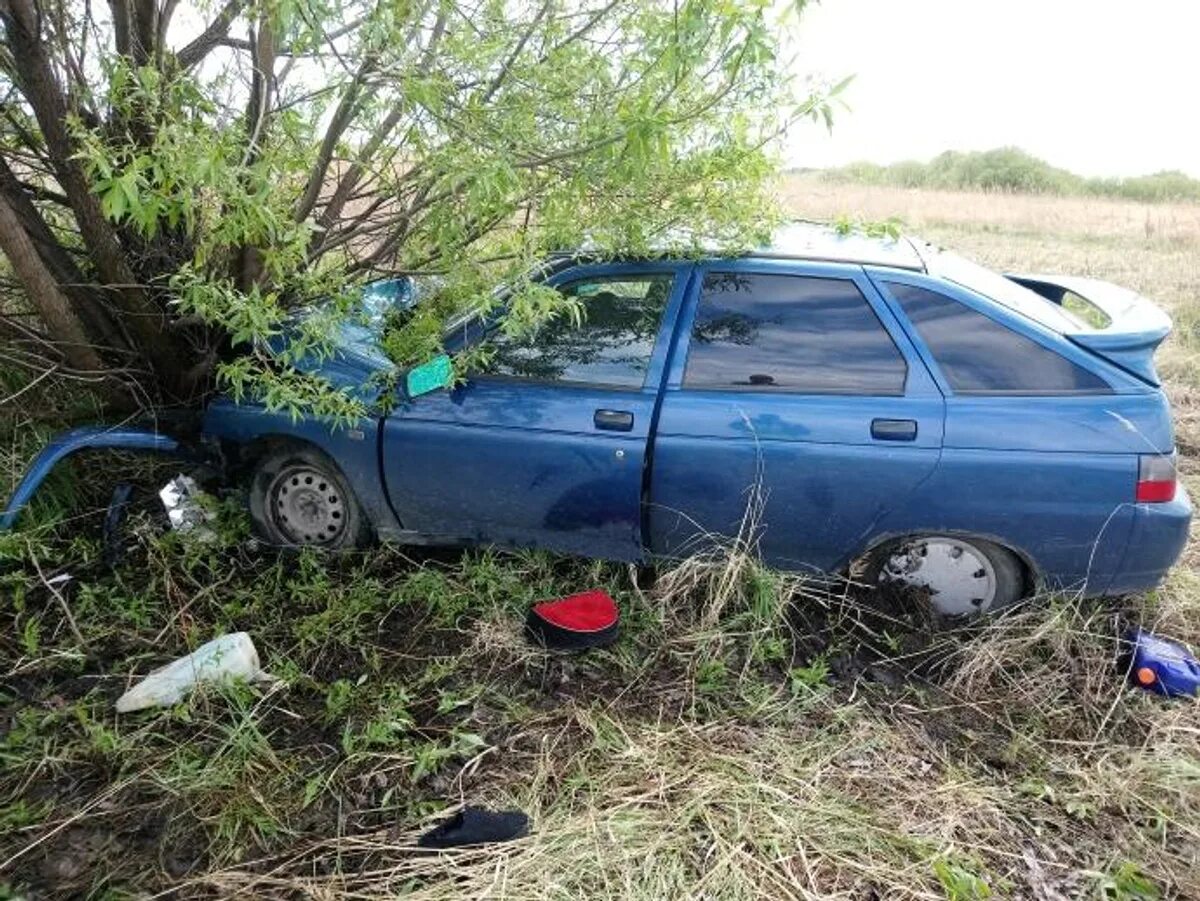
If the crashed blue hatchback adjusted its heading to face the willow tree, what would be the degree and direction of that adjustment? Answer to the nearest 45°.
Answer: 0° — it already faces it

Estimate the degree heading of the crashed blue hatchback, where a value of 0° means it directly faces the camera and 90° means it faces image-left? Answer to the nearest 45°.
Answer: approximately 90°

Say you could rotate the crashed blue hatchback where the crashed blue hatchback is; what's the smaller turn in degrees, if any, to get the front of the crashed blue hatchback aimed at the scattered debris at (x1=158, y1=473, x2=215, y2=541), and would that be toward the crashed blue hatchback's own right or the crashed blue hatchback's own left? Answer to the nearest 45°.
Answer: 0° — it already faces it

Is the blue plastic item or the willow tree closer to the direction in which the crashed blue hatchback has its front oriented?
the willow tree

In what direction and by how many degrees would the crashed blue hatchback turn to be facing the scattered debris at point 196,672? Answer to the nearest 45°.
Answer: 0° — it already faces it
